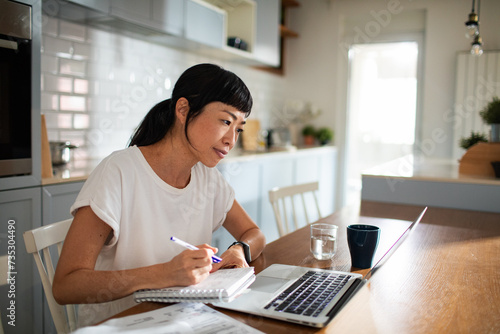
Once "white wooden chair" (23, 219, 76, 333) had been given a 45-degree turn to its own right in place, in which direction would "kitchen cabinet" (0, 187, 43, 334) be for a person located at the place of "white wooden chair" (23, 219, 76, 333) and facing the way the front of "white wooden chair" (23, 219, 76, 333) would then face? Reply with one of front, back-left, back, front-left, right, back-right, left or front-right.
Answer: back

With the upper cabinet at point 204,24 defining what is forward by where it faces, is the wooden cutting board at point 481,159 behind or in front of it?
in front

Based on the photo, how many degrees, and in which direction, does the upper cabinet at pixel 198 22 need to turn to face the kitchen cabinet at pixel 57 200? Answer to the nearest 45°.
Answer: approximately 90° to its right

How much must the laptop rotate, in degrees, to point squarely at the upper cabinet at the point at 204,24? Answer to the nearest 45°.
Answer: approximately 90° to its right

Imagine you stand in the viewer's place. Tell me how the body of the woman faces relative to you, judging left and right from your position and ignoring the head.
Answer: facing the viewer and to the right of the viewer

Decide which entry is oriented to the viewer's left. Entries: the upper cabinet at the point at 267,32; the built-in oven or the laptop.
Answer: the laptop

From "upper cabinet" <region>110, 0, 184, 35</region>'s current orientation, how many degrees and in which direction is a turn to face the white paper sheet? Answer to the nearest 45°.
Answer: approximately 45° to its right

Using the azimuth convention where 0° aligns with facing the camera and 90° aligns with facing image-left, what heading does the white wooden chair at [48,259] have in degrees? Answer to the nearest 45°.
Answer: approximately 315°

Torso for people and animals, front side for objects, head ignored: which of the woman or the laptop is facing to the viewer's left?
the laptop

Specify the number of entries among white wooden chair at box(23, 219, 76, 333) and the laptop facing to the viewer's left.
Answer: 1

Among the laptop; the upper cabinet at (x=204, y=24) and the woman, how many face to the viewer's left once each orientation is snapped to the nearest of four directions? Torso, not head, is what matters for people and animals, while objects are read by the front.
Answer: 1

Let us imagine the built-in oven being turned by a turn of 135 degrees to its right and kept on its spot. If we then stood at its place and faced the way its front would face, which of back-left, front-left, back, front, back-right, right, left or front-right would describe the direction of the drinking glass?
back-left

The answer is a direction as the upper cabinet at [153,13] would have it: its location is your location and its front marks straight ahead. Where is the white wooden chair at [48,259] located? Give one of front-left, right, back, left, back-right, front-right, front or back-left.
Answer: front-right
